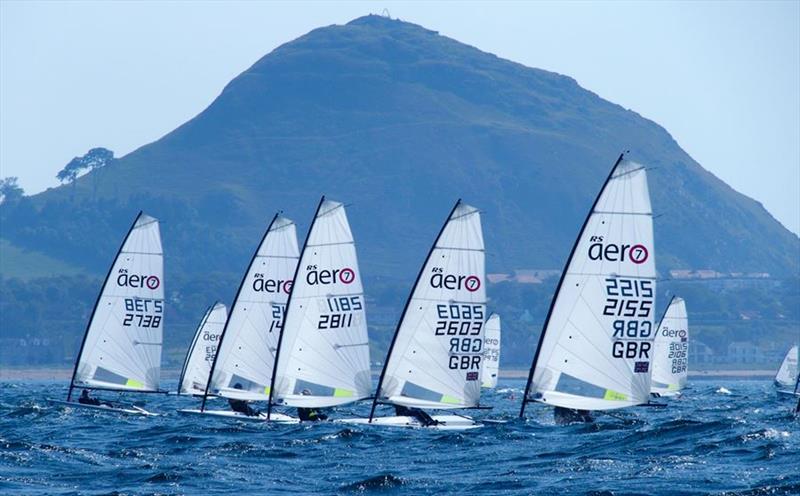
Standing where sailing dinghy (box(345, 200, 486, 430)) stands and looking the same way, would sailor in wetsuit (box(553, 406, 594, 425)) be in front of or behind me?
behind

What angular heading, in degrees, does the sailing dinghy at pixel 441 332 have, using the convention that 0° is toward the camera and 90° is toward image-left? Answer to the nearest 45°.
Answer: approximately 90°
